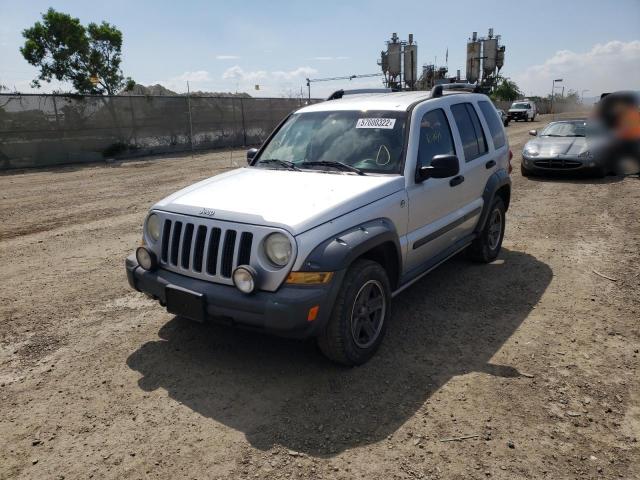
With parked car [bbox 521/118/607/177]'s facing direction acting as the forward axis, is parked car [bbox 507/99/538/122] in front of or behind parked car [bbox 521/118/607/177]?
behind

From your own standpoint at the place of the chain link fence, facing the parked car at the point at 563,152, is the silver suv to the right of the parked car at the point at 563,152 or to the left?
right

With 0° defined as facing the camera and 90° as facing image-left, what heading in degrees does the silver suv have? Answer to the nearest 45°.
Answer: approximately 45°

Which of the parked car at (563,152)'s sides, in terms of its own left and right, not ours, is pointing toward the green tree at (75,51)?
right

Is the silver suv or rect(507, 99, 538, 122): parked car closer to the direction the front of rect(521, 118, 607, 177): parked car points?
the silver suv

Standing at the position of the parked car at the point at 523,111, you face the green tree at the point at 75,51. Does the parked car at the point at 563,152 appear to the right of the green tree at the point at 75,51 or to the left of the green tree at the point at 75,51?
left

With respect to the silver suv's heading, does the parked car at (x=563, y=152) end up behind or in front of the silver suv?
behind

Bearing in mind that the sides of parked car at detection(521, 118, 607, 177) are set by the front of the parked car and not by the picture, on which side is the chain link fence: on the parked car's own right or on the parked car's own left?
on the parked car's own right

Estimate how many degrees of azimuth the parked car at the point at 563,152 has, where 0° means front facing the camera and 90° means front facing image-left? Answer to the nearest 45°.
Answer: approximately 0°

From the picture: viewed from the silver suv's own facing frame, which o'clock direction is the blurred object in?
The blurred object is roughly at 6 o'clock from the silver suv.
